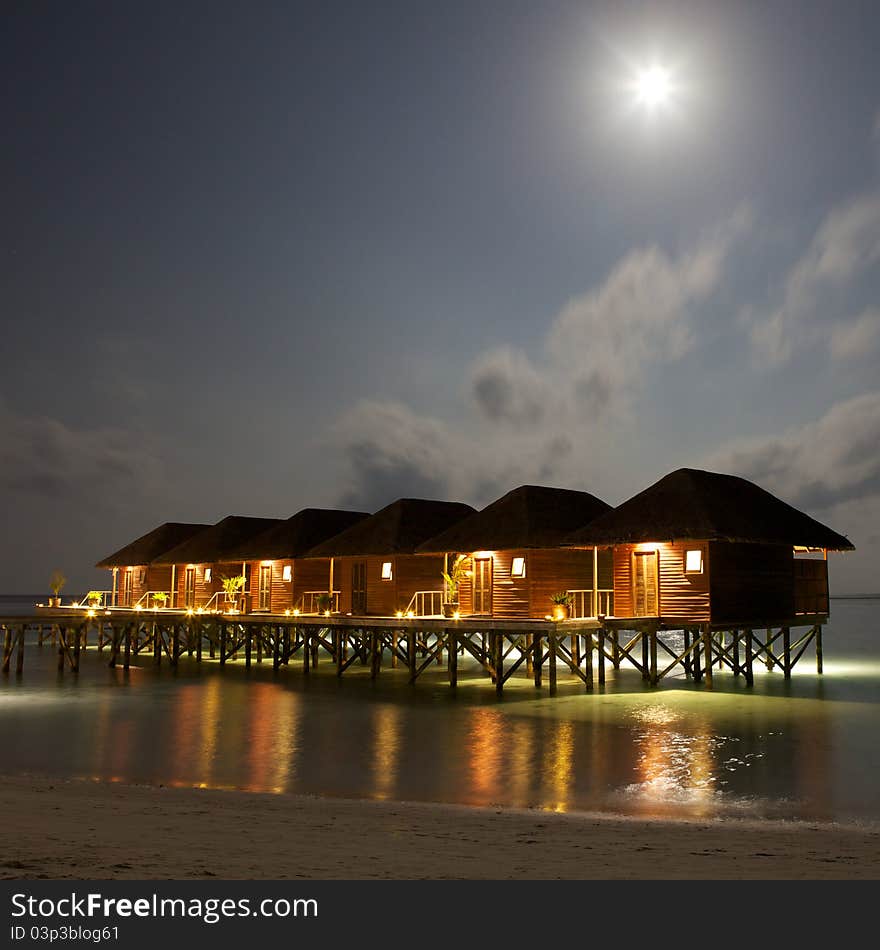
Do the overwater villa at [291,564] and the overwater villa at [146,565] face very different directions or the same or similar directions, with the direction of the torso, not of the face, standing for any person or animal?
same or similar directions

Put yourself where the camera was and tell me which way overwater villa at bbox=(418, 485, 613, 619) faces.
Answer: facing the viewer and to the left of the viewer

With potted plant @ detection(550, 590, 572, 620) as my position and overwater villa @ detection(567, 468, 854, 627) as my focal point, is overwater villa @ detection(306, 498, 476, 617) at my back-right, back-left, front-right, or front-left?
back-left

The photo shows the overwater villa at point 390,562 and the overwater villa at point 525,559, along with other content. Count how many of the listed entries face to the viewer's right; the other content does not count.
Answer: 0

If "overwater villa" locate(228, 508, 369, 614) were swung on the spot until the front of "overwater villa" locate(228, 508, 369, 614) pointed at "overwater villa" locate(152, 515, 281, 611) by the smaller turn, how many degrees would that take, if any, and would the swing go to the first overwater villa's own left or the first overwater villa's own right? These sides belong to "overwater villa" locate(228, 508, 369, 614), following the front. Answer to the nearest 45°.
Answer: approximately 90° to the first overwater villa's own right

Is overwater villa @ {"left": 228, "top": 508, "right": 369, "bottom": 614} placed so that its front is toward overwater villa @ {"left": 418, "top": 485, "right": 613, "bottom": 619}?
no

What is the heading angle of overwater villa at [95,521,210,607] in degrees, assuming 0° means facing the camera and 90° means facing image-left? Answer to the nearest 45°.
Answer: approximately 45°

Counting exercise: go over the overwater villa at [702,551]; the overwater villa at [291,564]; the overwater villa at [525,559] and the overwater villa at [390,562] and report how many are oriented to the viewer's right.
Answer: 0

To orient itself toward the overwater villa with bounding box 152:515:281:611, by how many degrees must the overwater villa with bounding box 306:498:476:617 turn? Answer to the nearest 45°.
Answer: approximately 90° to its right

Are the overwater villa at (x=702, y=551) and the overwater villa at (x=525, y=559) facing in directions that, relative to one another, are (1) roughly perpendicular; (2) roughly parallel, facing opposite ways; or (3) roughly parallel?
roughly parallel

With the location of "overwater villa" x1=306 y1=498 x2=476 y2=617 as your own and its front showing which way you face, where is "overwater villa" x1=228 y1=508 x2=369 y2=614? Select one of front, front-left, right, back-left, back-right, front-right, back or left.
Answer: right

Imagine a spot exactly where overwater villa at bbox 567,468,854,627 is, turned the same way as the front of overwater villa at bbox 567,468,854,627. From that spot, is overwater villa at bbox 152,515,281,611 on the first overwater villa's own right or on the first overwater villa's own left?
on the first overwater villa's own right

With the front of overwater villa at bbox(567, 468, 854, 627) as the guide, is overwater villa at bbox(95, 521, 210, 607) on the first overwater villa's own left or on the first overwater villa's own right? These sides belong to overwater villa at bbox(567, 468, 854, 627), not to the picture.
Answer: on the first overwater villa's own right

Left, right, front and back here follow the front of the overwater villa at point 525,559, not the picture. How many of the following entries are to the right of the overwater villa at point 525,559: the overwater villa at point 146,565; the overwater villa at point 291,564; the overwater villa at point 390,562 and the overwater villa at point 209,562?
4

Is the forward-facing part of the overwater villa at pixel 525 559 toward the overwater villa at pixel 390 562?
no

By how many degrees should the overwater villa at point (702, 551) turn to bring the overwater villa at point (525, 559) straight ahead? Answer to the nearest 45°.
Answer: approximately 45° to its right

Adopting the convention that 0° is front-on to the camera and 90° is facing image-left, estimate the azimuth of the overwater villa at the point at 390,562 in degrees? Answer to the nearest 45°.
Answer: approximately 45°

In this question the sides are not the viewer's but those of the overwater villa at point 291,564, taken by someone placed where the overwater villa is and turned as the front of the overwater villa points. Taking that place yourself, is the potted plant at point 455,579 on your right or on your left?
on your left

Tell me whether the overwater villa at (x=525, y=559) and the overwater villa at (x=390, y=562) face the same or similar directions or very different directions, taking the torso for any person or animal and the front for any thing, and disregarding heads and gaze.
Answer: same or similar directions
